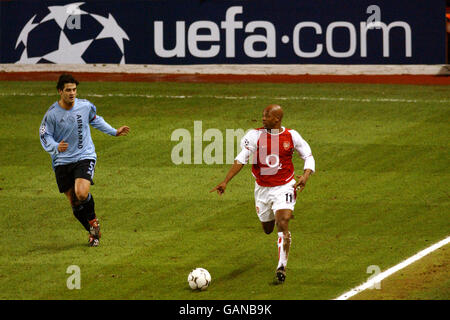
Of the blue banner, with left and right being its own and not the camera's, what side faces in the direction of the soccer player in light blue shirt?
front

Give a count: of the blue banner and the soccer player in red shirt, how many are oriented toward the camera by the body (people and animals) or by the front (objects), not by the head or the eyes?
2

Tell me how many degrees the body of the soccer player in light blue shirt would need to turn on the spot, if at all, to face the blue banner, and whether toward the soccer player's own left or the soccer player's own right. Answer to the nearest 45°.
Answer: approximately 135° to the soccer player's own left

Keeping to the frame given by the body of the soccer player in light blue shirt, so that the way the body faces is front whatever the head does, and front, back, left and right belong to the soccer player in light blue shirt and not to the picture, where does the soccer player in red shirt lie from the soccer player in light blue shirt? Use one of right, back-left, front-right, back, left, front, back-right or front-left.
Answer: front

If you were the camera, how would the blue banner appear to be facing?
facing the viewer

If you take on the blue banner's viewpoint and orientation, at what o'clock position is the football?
The football is roughly at 12 o'clock from the blue banner.

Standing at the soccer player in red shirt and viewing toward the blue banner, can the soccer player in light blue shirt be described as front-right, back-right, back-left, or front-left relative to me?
front-left

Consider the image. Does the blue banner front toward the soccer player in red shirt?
yes

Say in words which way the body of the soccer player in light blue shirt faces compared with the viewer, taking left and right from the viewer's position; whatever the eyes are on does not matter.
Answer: facing the viewer and to the right of the viewer

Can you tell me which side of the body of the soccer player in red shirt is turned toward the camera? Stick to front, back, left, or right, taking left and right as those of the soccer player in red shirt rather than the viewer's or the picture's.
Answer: front

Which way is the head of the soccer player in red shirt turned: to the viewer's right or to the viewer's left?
to the viewer's left

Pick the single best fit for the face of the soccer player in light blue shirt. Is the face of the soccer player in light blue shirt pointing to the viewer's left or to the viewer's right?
to the viewer's right
